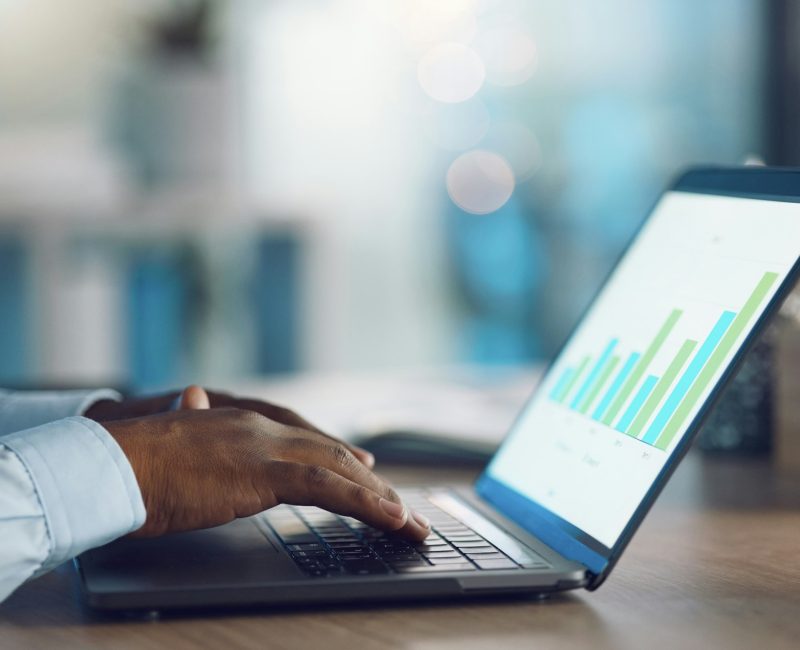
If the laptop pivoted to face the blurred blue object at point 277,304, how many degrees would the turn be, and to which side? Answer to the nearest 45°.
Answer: approximately 90° to its right

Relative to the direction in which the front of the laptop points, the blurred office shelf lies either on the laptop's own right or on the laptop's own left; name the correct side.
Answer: on the laptop's own right

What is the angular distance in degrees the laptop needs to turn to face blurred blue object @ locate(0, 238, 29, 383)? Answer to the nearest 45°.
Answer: approximately 45° to its right

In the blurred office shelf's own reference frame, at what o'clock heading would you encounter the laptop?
The laptop is roughly at 12 o'clock from the blurred office shelf.

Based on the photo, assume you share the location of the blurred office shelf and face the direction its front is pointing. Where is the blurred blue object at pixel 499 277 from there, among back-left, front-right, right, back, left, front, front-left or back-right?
back-left

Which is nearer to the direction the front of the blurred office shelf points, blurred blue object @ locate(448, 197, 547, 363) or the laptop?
the laptop

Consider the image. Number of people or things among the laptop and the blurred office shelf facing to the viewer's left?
1

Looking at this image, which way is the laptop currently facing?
to the viewer's left

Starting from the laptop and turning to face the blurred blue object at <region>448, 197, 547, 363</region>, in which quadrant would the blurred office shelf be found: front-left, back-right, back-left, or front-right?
front-left

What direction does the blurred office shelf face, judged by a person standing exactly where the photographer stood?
facing the viewer

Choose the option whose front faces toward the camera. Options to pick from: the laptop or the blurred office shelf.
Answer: the blurred office shelf

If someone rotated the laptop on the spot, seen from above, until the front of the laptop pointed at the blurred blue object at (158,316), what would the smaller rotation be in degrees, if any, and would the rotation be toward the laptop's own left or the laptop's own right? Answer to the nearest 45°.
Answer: approximately 90° to the laptop's own right

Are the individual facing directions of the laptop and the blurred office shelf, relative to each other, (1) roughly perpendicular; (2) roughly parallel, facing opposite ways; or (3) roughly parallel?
roughly perpendicular
